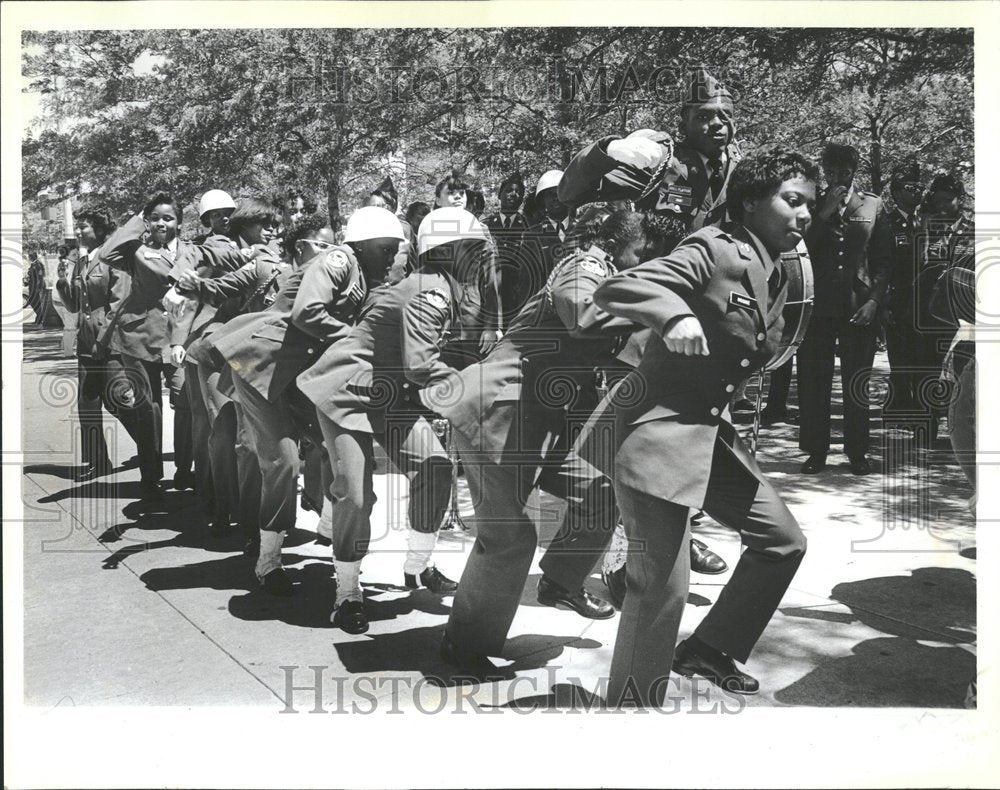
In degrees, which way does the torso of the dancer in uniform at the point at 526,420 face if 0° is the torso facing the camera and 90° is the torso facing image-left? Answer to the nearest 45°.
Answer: approximately 270°

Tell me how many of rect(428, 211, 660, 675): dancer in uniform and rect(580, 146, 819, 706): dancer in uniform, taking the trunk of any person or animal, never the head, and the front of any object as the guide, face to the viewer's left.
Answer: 0

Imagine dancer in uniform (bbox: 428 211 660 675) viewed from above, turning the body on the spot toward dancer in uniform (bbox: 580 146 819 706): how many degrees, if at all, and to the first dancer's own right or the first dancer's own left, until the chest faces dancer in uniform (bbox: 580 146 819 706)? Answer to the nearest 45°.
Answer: approximately 45° to the first dancer's own right

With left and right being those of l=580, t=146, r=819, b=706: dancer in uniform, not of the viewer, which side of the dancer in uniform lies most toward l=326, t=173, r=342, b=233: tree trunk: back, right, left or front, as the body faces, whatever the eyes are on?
back

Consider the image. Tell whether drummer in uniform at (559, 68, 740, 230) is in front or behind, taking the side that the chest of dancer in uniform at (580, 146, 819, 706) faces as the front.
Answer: behind

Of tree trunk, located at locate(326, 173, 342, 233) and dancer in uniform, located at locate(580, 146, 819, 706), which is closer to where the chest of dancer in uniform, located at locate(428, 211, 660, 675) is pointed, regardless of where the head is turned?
the dancer in uniform, located at locate(580, 146, 819, 706)

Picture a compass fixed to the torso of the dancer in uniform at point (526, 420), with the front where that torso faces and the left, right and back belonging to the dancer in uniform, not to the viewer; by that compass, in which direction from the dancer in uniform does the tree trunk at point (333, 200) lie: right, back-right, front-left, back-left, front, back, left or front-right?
back-left

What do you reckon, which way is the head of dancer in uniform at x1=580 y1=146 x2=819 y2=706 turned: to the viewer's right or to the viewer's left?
to the viewer's right
